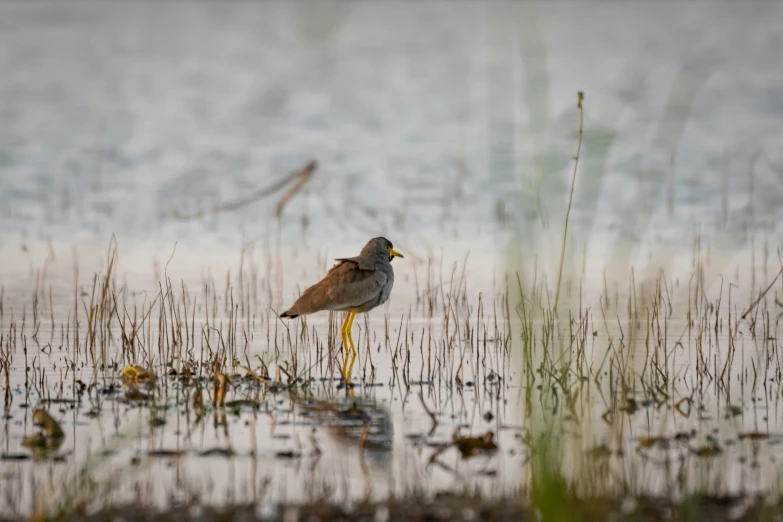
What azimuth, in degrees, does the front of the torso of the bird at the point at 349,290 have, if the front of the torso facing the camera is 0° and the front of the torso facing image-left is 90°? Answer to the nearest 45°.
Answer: approximately 270°

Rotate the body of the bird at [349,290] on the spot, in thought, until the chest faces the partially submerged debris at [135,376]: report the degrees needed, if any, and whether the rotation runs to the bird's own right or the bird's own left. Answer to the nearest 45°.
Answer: approximately 135° to the bird's own right

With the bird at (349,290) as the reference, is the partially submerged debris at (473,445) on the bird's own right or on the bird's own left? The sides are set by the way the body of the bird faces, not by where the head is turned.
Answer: on the bird's own right

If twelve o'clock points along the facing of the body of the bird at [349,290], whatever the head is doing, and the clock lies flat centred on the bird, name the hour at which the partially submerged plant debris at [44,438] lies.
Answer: The partially submerged plant debris is roughly at 4 o'clock from the bird.

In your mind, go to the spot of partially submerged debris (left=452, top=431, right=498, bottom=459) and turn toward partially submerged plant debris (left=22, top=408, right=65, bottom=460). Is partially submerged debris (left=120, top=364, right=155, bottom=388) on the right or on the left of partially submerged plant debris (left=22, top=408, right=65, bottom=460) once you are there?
right
